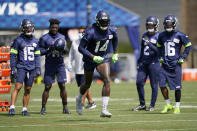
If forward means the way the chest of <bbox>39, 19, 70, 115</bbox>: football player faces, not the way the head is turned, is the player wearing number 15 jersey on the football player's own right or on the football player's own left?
on the football player's own right

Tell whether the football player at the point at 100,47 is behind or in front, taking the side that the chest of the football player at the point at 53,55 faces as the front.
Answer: in front

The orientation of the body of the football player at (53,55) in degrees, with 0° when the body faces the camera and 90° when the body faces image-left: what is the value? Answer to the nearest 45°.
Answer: approximately 0°

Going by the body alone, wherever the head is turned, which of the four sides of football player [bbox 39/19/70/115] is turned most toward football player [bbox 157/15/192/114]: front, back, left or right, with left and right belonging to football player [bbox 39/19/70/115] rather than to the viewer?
left

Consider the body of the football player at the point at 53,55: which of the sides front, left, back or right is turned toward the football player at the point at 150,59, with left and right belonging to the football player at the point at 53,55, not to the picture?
left
